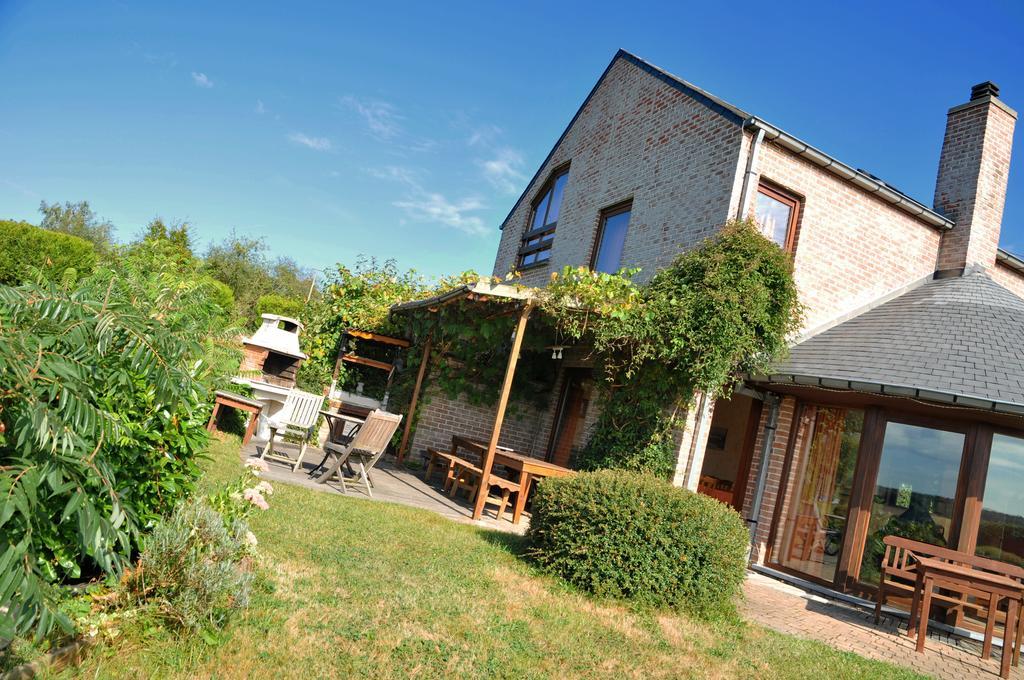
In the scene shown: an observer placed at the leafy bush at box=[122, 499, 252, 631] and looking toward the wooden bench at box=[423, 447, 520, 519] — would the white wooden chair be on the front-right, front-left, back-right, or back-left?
front-left

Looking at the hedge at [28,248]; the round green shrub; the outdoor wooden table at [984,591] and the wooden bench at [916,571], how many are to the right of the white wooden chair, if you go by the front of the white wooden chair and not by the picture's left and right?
1

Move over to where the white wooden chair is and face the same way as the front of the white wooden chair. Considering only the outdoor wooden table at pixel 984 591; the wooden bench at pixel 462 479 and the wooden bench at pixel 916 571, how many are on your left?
3

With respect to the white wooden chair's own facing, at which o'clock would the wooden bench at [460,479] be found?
The wooden bench is roughly at 9 o'clock from the white wooden chair.

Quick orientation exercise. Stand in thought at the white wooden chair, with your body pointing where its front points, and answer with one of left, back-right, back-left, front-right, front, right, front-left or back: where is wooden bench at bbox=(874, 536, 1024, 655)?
left

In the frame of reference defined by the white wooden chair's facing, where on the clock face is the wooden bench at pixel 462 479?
The wooden bench is roughly at 9 o'clock from the white wooden chair.

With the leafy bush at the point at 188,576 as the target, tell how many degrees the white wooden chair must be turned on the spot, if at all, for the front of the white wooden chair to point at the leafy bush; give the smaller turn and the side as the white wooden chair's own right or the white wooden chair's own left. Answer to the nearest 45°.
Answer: approximately 45° to the white wooden chair's own left

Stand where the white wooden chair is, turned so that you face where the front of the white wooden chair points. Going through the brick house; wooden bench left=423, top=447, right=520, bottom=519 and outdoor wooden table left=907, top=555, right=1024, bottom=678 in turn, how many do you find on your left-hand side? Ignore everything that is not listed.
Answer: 3

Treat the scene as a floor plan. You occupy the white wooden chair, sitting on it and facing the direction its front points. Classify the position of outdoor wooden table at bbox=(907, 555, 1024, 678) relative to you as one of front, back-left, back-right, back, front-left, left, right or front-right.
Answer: left

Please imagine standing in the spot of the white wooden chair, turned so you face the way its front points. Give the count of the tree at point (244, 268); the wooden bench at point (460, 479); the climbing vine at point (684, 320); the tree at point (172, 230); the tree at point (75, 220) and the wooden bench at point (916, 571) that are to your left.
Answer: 3

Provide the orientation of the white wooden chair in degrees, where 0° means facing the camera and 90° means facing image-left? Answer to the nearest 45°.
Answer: approximately 45°
